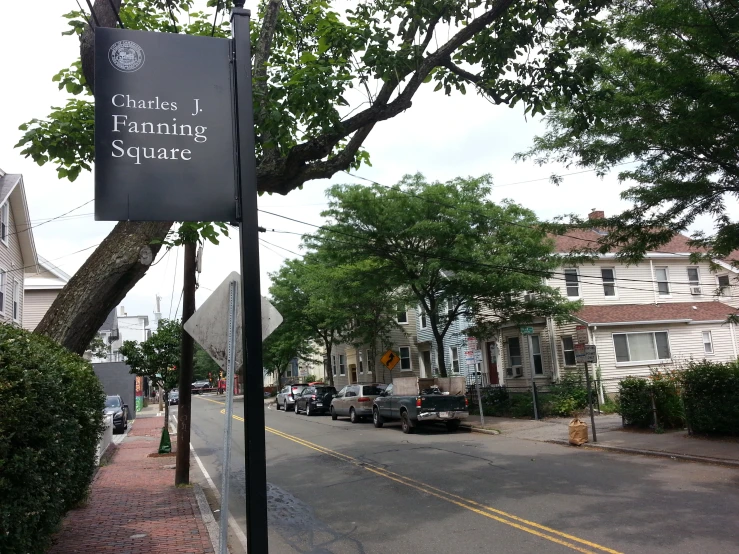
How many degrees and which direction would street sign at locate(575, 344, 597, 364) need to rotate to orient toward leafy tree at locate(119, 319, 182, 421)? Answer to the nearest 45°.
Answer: approximately 90° to its right

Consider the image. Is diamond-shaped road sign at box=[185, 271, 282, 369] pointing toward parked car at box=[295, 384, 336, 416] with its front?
yes

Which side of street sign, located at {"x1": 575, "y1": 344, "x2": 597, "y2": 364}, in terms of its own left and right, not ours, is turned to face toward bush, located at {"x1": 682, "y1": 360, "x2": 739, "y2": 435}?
left

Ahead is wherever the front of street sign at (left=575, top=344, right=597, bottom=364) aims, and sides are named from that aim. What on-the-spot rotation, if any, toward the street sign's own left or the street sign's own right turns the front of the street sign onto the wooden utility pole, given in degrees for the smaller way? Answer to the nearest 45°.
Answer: approximately 45° to the street sign's own right

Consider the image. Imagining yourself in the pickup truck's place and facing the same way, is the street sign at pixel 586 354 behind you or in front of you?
behind

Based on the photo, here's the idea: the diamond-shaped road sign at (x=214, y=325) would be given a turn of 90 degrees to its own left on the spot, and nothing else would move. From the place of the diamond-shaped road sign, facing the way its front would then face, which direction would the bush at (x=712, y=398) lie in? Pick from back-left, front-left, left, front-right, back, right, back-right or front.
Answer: back-right

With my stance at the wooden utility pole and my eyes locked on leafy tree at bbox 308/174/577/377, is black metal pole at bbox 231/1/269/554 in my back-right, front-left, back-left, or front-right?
back-right

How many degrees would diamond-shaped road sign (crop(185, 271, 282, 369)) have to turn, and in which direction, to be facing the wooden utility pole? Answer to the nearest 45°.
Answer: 0° — it already faces it

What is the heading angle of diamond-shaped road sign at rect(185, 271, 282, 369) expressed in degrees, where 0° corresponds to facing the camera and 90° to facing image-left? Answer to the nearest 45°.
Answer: approximately 180°

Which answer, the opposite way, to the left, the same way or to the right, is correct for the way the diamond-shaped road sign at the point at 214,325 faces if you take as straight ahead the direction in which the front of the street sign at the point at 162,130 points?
the opposite way

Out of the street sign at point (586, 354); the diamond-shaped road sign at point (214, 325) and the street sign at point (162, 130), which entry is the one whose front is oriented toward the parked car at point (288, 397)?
the diamond-shaped road sign

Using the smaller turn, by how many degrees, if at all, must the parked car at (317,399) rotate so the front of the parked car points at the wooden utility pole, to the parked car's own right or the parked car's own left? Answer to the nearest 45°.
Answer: approximately 135° to the parked car's own left

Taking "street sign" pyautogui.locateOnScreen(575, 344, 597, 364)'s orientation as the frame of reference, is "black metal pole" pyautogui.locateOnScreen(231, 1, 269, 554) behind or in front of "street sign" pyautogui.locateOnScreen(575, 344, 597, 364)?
in front
